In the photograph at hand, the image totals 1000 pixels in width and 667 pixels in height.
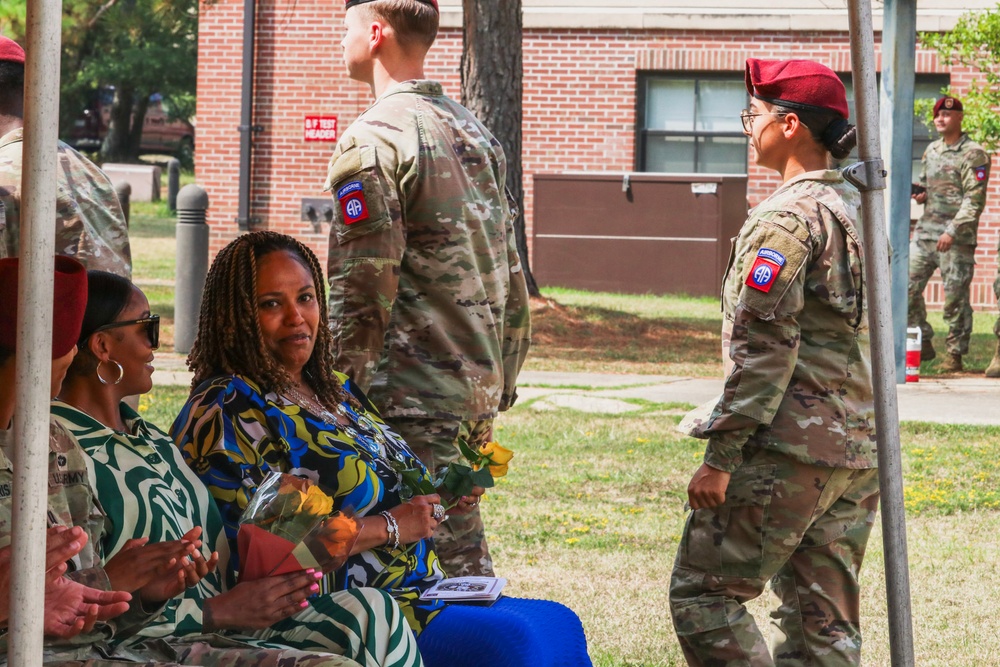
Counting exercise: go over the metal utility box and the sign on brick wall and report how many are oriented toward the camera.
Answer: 2

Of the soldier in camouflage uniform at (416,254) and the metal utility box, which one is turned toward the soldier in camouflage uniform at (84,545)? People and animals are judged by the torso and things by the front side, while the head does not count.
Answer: the metal utility box

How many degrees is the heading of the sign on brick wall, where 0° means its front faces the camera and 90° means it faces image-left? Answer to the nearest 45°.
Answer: approximately 0°

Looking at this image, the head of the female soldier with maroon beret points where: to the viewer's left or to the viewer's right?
to the viewer's left

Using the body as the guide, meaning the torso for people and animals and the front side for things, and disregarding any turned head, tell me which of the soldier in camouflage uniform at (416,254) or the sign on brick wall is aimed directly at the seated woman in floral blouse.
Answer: the sign on brick wall

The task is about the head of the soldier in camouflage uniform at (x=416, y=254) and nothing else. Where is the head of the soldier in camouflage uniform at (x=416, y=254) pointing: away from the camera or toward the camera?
away from the camera

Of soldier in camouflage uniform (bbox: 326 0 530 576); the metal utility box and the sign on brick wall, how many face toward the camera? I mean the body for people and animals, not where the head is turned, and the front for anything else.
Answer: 2

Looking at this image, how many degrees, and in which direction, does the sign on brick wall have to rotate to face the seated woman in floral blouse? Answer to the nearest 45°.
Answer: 0° — it already faces them
